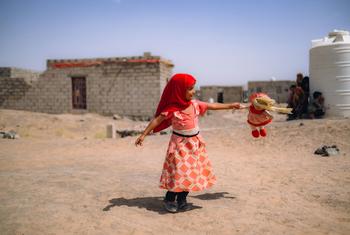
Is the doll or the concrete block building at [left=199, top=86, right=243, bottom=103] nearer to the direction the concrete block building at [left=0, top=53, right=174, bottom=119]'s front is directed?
the doll

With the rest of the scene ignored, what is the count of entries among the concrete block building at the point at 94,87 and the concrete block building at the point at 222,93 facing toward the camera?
2

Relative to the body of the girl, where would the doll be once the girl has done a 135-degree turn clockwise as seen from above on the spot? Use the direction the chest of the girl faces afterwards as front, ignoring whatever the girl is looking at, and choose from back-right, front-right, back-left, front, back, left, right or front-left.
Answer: back-right

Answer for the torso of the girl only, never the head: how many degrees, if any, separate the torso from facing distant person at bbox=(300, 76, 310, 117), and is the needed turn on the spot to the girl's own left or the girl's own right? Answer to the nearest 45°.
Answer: approximately 90° to the girl's own left

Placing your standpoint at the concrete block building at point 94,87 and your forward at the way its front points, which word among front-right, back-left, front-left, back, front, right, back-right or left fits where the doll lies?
front

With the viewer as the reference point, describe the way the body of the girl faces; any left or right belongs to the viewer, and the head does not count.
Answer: facing the viewer and to the right of the viewer

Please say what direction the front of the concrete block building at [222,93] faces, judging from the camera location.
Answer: facing the viewer
